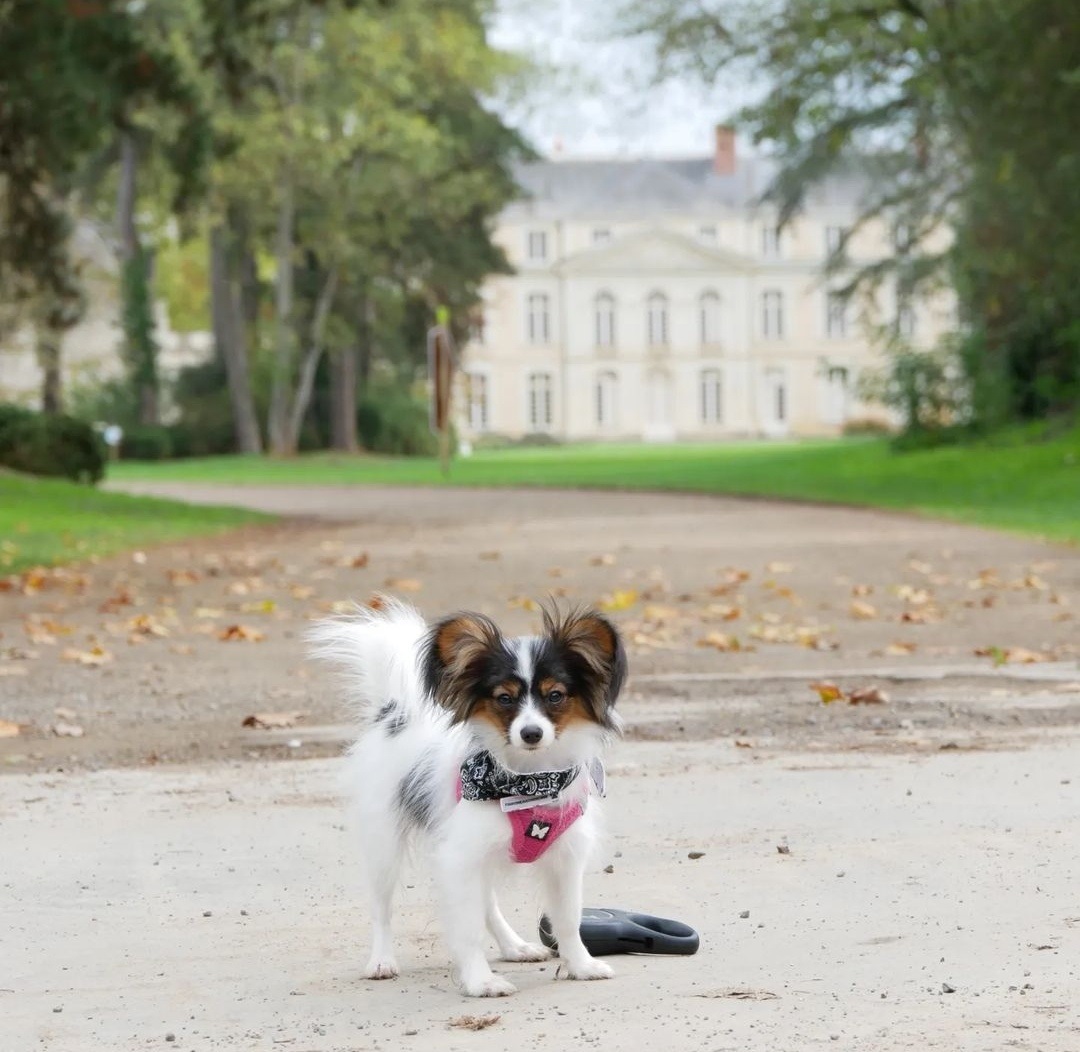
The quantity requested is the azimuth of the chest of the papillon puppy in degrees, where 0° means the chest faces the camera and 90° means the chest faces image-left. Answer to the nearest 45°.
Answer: approximately 315°

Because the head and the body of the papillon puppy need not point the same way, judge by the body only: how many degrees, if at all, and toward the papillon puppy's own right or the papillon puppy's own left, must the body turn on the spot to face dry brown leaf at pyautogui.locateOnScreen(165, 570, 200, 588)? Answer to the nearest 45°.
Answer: approximately 135° to the papillon puppy's own left

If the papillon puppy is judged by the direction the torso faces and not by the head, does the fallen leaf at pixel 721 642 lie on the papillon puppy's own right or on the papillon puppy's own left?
on the papillon puppy's own left

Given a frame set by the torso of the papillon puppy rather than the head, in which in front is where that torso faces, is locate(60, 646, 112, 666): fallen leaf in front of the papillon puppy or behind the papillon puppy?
behind

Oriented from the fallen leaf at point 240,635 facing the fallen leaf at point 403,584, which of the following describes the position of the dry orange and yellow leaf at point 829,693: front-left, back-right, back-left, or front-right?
back-right

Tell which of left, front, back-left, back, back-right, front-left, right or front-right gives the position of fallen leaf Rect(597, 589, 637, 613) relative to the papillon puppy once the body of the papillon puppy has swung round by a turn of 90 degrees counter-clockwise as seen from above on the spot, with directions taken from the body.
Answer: front-left

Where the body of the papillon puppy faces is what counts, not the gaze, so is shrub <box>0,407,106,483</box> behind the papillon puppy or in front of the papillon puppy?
behind

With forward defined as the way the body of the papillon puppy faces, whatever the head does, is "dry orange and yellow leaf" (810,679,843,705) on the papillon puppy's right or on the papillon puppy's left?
on the papillon puppy's left

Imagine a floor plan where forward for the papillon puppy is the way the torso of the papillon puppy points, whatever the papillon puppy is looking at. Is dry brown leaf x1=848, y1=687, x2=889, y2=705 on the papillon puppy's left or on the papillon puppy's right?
on the papillon puppy's left

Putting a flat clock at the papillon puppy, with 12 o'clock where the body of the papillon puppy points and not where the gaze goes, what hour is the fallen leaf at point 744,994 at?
The fallen leaf is roughly at 11 o'clock from the papillon puppy.

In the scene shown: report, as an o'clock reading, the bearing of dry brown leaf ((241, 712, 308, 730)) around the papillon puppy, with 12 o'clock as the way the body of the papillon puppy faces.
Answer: The dry brown leaf is roughly at 7 o'clock from the papillon puppy.
